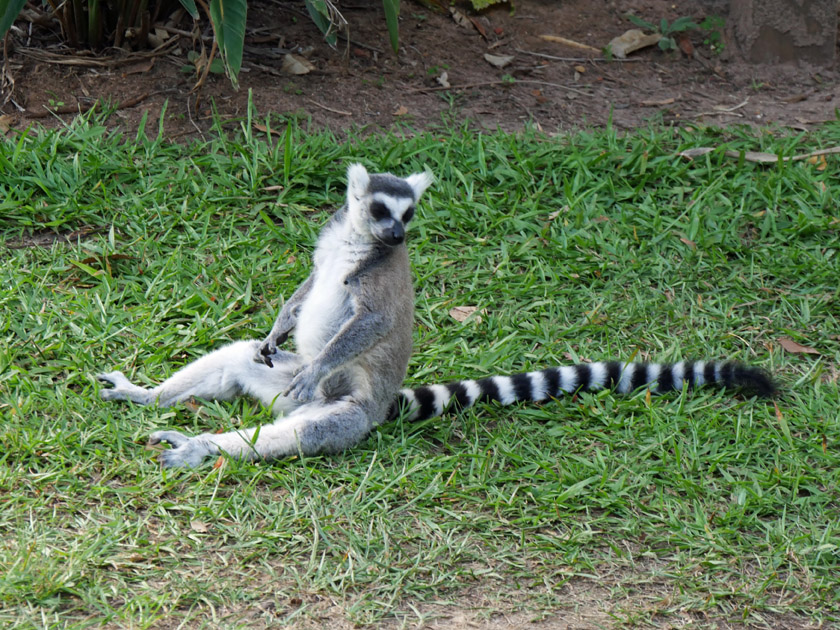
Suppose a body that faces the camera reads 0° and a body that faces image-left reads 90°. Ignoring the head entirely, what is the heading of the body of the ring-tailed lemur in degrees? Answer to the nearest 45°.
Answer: approximately 45°

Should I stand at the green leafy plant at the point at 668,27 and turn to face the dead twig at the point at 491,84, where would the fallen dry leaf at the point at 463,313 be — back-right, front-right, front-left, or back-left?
front-left

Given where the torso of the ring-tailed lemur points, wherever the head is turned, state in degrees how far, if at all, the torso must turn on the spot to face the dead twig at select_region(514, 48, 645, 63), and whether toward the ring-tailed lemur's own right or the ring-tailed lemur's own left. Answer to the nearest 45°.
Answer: approximately 135° to the ring-tailed lemur's own right

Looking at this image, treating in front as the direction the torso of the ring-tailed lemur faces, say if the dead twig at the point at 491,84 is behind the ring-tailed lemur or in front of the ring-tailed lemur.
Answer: behind

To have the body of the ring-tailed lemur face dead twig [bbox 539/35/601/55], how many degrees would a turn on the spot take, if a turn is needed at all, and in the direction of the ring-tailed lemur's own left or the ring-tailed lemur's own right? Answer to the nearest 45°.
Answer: approximately 135° to the ring-tailed lemur's own right

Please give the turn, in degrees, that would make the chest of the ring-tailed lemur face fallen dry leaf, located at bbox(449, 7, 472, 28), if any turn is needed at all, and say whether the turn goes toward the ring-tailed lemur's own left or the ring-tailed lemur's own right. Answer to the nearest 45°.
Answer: approximately 135° to the ring-tailed lemur's own right

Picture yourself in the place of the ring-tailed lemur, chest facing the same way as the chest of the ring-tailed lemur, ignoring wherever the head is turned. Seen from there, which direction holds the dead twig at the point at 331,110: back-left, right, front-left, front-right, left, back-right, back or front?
back-right

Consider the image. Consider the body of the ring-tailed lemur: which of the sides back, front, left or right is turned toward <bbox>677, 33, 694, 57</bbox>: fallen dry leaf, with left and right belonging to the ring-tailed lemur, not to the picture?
back
